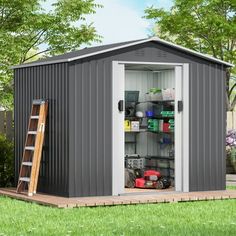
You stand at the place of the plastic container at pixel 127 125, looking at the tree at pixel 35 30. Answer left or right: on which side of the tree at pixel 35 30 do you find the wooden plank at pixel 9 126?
left

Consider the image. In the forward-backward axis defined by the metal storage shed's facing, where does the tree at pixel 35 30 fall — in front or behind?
behind

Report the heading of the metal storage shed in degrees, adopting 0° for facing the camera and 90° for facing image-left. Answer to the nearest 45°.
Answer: approximately 315°
